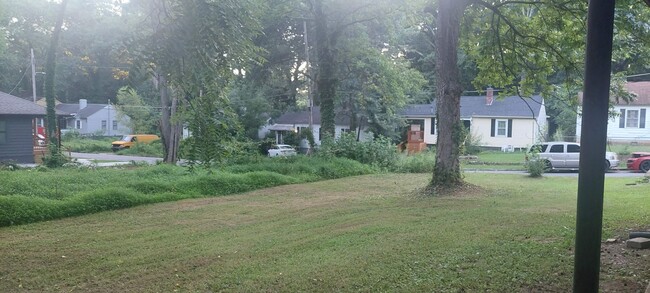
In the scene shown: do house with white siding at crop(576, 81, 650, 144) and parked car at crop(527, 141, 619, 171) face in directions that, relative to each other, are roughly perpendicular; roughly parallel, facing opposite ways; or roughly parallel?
roughly perpendicular

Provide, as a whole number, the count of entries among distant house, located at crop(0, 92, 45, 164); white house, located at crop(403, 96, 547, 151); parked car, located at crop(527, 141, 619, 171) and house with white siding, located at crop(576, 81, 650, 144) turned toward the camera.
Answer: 2

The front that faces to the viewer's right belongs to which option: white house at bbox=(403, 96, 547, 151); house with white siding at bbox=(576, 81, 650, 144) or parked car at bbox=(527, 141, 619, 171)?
the parked car

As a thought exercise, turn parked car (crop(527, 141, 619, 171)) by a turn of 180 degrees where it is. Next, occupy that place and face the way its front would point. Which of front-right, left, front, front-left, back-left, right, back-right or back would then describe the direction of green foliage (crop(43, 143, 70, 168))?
front-left

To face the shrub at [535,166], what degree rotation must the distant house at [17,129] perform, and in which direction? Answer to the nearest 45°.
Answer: approximately 45° to its right

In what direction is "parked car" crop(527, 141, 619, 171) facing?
to the viewer's right

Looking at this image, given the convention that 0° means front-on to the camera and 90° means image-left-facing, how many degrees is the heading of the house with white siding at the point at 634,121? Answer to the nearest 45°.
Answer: approximately 0°

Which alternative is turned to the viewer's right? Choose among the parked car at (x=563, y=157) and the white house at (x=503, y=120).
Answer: the parked car

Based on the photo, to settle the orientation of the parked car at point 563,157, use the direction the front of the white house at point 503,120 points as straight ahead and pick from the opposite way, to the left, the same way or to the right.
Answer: to the left

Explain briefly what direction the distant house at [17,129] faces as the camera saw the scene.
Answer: facing to the right of the viewer

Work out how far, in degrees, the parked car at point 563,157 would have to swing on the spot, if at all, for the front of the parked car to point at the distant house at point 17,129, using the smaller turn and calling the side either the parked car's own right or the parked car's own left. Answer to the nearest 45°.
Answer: approximately 135° to the parked car's own right
